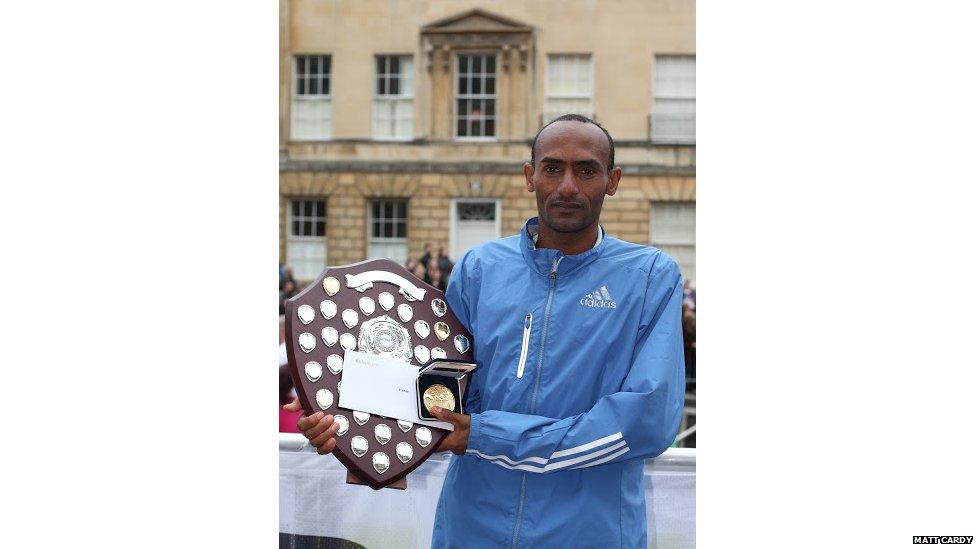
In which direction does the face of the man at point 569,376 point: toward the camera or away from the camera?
toward the camera

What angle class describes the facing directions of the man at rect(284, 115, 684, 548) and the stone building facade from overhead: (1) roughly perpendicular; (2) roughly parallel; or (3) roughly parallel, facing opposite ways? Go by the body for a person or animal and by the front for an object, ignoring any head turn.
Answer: roughly parallel

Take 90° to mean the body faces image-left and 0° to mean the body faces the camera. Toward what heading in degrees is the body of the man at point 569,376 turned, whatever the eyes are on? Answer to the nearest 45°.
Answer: approximately 0°

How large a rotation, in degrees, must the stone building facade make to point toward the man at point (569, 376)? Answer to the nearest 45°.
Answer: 0° — it already faces them

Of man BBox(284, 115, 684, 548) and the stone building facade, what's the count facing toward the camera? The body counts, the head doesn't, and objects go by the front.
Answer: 2

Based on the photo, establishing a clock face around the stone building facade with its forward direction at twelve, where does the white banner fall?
The white banner is roughly at 12 o'clock from the stone building facade.

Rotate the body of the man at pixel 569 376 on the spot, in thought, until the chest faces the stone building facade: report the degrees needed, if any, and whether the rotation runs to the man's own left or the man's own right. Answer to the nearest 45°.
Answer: approximately 180°

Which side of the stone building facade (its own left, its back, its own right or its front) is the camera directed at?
front
